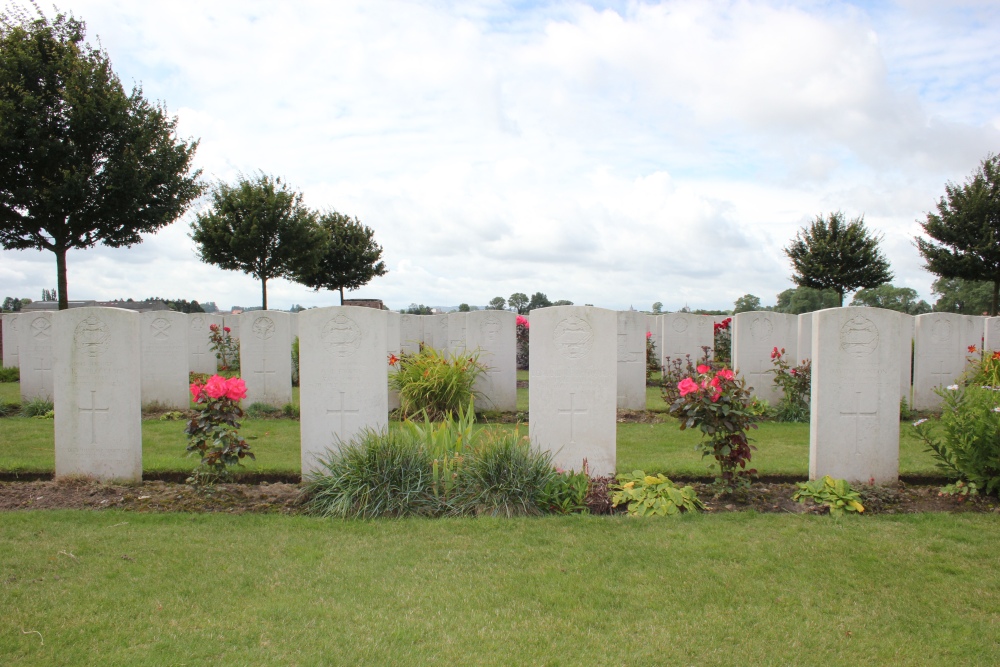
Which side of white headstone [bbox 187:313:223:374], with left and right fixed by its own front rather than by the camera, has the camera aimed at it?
front

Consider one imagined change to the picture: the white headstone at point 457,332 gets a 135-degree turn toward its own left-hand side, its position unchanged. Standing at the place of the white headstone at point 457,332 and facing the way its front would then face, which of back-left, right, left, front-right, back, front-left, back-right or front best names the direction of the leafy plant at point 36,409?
back-left

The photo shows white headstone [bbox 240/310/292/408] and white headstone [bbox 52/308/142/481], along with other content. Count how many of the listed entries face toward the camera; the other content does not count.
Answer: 2

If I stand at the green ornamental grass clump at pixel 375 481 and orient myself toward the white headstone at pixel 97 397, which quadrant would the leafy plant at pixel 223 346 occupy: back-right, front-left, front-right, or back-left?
front-right

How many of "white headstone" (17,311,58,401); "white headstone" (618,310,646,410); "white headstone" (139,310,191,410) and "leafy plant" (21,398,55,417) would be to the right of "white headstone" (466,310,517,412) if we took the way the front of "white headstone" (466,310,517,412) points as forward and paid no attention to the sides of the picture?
3

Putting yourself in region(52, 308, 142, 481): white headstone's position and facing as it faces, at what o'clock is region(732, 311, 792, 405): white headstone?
region(732, 311, 792, 405): white headstone is roughly at 9 o'clock from region(52, 308, 142, 481): white headstone.

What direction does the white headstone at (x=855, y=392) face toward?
toward the camera

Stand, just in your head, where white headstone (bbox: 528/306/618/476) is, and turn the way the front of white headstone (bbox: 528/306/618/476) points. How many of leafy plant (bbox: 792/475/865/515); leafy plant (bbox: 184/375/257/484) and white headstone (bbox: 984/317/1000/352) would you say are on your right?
1

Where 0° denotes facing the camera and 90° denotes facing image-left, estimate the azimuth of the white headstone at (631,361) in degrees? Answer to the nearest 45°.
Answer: approximately 0°

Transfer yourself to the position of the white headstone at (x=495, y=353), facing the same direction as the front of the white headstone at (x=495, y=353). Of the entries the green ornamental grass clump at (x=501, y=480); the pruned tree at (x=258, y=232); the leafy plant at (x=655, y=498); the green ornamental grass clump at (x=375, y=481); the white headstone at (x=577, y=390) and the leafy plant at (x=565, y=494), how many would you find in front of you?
5

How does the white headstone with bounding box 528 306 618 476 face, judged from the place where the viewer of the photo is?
facing the viewer

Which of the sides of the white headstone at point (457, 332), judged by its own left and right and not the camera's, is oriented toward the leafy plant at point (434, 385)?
front

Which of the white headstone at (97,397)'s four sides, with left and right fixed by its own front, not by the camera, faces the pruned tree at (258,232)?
back

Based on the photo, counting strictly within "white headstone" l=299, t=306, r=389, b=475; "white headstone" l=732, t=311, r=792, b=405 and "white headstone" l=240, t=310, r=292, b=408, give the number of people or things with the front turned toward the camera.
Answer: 3

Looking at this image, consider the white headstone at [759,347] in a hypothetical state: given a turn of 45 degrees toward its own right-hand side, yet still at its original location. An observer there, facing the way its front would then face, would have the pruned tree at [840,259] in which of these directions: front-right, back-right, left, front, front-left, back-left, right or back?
back-right

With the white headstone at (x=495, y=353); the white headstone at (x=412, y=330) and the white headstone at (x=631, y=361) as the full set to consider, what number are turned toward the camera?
3

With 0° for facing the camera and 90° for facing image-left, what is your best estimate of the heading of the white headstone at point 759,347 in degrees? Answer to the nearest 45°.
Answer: approximately 0°
